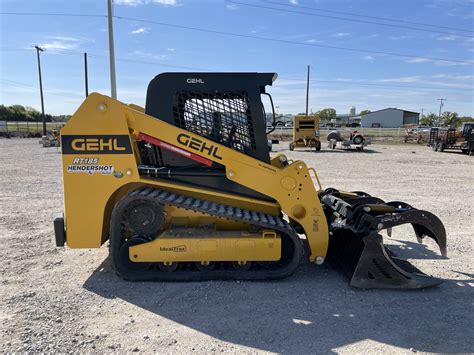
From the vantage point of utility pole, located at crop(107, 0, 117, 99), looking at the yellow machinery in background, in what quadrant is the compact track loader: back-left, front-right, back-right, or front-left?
back-right

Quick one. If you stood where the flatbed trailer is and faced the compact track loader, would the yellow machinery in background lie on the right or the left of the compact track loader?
right

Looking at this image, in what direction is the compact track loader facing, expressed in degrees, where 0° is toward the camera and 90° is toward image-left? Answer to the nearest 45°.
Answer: approximately 270°
